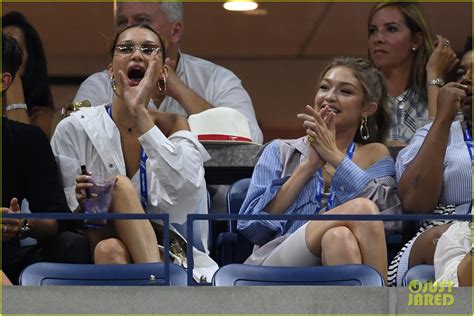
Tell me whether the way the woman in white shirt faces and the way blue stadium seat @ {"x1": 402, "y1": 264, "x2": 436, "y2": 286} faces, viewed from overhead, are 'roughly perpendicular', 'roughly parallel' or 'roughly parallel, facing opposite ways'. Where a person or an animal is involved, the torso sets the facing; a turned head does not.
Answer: roughly parallel

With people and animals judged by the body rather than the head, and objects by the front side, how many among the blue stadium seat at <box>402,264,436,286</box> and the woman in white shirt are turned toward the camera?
2

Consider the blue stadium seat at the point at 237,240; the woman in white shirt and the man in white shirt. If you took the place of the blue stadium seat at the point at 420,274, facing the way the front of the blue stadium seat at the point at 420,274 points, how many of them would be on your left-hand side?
0

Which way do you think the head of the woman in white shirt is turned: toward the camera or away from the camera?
toward the camera

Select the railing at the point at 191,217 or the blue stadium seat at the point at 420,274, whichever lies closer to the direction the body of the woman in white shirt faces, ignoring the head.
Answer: the railing

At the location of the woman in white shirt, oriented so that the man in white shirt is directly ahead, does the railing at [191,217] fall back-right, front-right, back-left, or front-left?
back-right

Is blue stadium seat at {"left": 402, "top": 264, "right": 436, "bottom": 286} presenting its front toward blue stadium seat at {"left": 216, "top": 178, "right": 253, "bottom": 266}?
no

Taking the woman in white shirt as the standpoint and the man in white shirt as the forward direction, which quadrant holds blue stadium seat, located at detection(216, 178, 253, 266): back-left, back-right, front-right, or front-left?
front-right

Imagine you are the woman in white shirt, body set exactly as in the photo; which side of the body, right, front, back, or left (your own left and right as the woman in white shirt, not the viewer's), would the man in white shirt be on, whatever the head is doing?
back

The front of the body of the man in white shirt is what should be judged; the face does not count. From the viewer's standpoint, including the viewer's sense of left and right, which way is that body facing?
facing the viewer and to the left of the viewer

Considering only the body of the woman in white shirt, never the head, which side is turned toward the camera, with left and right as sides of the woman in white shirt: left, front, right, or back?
front

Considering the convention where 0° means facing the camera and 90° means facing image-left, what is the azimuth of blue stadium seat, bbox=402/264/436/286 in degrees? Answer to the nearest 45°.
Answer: approximately 0°
